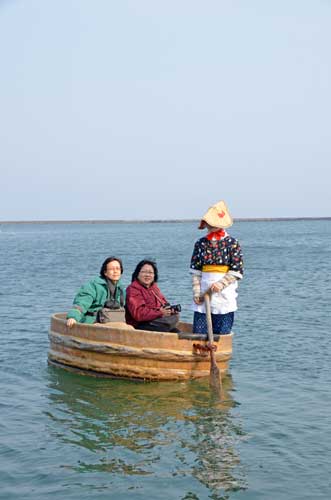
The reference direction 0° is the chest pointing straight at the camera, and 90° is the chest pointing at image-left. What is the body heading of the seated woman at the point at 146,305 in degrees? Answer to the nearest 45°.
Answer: approximately 315°

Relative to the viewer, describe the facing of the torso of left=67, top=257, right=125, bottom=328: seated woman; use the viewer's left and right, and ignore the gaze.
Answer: facing the viewer and to the right of the viewer

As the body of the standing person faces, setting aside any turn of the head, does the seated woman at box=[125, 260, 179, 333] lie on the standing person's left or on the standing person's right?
on the standing person's right

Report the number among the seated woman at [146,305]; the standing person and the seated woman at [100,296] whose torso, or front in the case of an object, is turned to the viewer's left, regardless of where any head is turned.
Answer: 0

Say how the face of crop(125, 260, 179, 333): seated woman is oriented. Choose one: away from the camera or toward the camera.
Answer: toward the camera

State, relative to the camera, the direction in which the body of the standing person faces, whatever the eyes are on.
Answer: toward the camera
